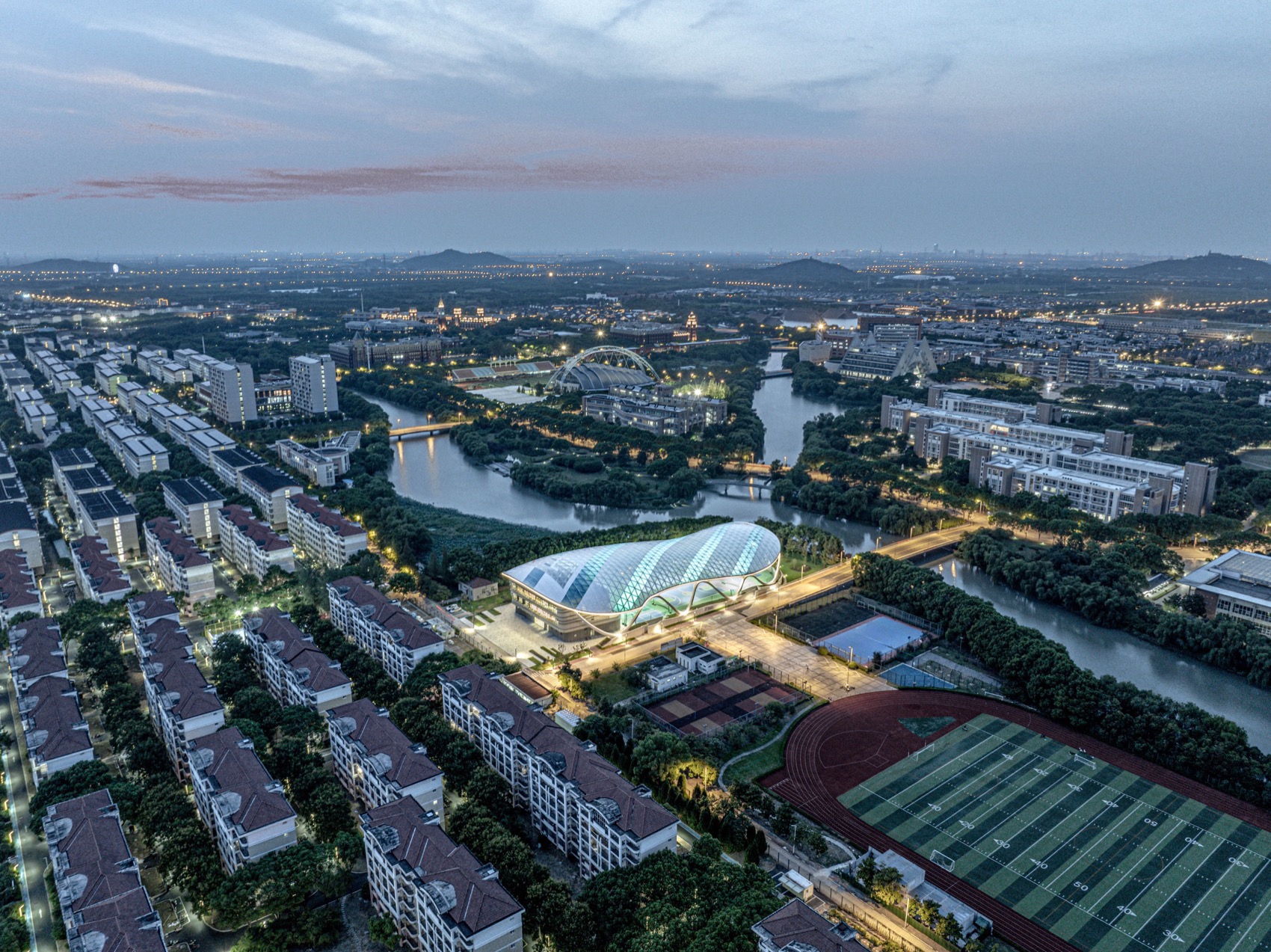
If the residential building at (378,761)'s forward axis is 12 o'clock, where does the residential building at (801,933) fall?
the residential building at (801,933) is roughly at 9 o'clock from the residential building at (378,761).

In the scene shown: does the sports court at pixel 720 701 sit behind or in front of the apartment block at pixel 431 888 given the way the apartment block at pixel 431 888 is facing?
behind

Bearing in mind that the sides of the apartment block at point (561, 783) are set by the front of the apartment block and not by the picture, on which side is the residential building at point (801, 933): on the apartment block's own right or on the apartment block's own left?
on the apartment block's own left

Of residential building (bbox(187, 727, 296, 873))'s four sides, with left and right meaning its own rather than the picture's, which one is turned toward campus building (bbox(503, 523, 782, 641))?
back

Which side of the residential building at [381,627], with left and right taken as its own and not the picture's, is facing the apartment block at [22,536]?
right

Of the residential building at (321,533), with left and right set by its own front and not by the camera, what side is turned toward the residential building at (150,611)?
front

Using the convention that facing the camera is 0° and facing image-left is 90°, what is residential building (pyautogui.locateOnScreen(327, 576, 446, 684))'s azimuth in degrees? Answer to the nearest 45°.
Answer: approximately 45°

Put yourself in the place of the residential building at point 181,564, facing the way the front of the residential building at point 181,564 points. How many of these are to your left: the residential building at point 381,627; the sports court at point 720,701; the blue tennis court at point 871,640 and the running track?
4

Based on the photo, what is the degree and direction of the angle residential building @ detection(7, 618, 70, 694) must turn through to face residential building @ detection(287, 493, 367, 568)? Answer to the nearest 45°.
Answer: approximately 135° to its right

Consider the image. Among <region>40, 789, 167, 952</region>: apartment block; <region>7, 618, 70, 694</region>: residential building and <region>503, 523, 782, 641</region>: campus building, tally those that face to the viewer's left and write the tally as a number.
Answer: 2

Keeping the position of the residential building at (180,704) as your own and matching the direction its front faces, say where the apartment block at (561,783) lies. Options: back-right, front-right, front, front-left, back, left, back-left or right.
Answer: left

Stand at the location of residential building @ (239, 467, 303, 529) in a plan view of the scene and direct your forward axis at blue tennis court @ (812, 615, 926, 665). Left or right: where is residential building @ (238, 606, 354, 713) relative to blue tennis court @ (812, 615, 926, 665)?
right

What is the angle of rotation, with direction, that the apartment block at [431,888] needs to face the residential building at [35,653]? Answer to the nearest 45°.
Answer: approximately 90° to its right

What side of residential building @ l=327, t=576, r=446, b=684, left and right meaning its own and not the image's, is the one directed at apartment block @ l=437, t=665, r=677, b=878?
left

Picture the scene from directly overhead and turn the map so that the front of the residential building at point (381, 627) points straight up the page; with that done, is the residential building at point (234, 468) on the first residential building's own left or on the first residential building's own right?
on the first residential building's own right

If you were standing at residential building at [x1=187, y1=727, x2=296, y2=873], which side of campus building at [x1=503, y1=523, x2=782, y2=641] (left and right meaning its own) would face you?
right
